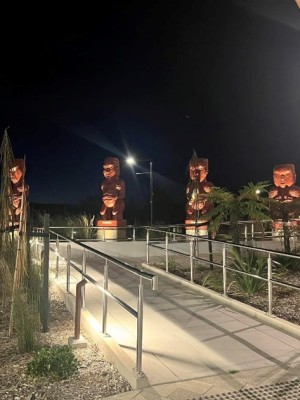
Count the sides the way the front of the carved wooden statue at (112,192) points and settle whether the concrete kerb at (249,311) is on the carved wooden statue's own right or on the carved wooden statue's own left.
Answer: on the carved wooden statue's own left

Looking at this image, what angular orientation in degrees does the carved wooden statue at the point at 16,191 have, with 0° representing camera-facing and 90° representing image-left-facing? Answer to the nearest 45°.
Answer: approximately 45°

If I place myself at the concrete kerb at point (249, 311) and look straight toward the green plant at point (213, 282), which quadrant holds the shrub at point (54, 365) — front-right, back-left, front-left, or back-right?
back-left

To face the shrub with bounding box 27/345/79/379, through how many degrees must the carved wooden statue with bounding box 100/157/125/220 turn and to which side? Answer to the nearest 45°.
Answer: approximately 45° to its left

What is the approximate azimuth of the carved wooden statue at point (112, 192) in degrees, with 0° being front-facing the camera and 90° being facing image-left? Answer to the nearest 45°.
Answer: approximately 45°

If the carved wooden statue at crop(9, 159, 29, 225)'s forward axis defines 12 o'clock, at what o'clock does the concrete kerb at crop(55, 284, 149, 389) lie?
The concrete kerb is roughly at 10 o'clock from the carved wooden statue.
